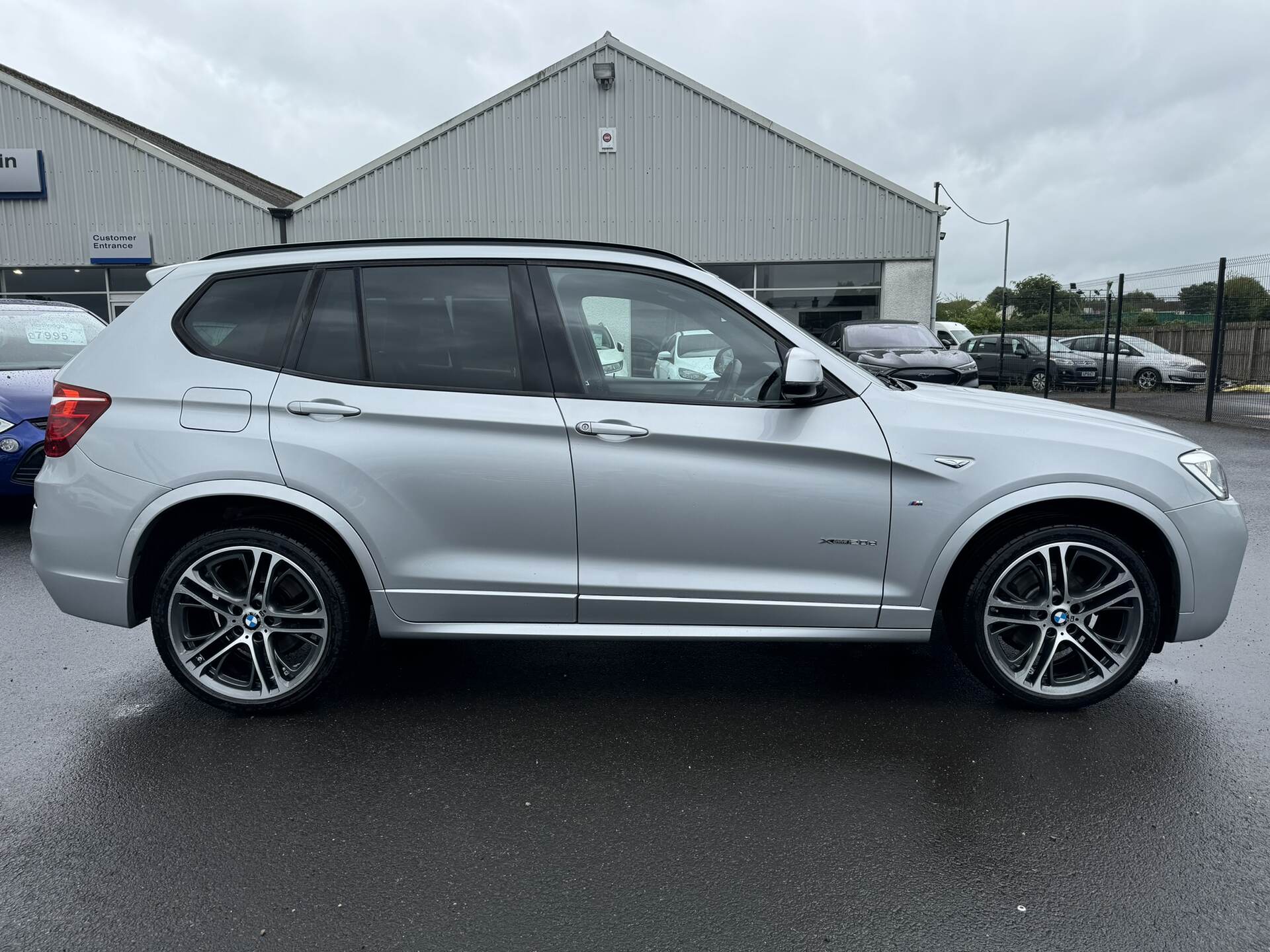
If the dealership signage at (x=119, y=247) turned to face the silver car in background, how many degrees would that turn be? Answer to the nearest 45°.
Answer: approximately 45° to its left

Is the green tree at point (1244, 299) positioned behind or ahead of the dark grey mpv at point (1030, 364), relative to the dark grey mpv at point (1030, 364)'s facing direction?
ahead

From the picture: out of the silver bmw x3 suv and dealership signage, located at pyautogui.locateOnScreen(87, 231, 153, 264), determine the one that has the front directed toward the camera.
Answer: the dealership signage

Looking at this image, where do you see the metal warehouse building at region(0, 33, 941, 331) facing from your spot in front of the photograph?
facing the viewer

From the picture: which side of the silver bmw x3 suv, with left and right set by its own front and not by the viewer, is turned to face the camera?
right

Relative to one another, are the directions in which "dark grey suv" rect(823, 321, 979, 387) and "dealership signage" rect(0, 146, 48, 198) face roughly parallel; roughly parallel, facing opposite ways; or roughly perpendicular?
roughly parallel

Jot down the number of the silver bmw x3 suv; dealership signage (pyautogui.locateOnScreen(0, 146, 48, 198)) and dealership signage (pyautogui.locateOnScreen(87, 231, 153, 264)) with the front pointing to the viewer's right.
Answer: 1

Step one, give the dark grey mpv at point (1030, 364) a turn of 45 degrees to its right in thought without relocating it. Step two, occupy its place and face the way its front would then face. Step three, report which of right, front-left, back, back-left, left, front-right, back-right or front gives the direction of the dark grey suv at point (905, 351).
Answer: front

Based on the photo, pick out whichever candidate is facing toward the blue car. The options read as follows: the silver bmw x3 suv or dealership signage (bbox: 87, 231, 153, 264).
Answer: the dealership signage

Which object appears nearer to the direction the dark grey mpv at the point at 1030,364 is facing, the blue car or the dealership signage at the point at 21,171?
the blue car

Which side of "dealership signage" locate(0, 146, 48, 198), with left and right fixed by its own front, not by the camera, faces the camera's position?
front

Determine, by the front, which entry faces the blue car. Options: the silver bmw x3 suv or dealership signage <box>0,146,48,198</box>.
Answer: the dealership signage

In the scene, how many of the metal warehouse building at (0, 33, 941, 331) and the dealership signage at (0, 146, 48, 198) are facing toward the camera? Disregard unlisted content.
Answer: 2

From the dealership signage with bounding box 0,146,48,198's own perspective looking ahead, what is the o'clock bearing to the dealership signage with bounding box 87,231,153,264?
the dealership signage with bounding box 87,231,153,264 is roughly at 10 o'clock from the dealership signage with bounding box 0,146,48,198.

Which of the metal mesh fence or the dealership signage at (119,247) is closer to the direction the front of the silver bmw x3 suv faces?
the metal mesh fence

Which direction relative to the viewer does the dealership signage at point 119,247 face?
toward the camera
